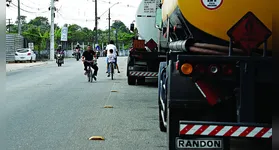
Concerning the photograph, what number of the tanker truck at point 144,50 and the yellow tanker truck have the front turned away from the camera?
2

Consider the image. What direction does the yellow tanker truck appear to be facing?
away from the camera

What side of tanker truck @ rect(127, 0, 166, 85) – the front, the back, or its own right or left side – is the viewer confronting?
back

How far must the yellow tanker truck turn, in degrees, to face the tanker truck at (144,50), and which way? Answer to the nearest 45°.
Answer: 0° — it already faces it

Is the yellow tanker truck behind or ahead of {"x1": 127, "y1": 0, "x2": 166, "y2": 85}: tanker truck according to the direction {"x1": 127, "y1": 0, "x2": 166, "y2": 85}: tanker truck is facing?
behind
